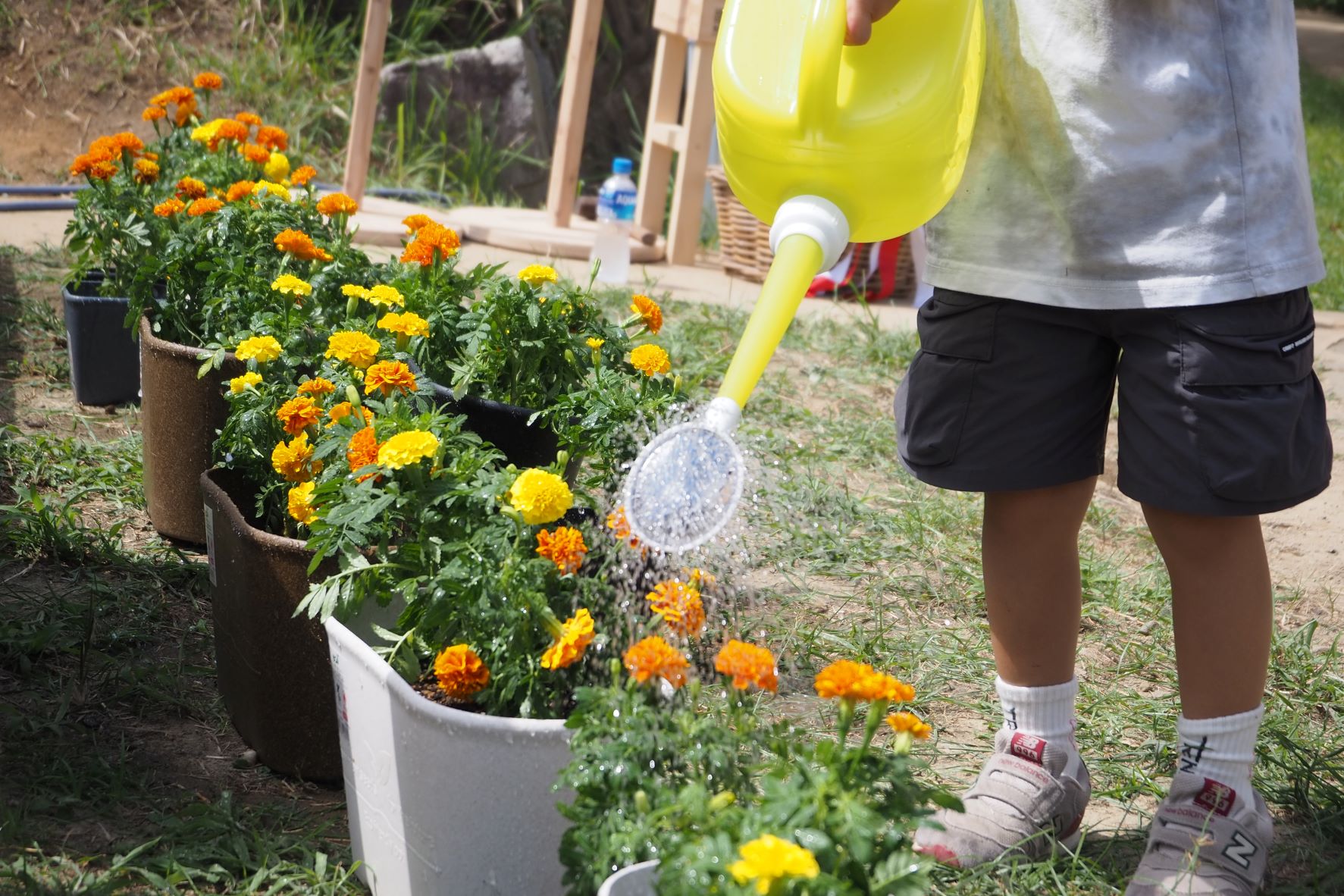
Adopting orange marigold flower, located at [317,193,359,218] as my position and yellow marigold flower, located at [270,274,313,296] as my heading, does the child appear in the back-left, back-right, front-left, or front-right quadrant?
front-left

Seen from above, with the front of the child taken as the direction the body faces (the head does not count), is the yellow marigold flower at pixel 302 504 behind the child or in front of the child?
in front

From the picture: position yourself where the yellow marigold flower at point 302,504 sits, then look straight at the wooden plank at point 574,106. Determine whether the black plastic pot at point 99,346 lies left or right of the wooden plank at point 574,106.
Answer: left

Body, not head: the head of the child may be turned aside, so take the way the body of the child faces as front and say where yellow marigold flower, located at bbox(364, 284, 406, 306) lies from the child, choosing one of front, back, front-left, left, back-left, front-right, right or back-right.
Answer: front-right

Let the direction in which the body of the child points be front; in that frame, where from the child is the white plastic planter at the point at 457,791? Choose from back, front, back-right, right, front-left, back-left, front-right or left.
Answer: front

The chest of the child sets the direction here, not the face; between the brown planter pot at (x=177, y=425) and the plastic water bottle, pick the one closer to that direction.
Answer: the brown planter pot

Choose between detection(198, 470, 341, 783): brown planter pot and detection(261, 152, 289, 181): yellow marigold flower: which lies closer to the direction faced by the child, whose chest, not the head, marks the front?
the brown planter pot

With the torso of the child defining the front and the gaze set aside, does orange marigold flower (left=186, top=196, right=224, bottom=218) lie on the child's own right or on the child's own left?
on the child's own right

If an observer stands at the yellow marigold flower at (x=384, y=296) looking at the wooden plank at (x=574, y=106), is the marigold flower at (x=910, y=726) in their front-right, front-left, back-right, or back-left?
back-right

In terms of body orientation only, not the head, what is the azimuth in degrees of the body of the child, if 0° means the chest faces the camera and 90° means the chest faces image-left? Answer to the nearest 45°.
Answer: approximately 45°

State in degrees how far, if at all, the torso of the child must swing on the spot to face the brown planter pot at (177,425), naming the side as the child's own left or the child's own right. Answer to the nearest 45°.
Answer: approximately 45° to the child's own right
